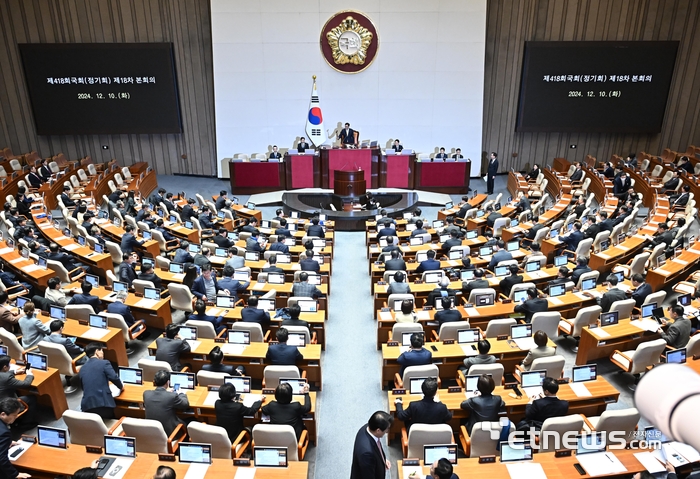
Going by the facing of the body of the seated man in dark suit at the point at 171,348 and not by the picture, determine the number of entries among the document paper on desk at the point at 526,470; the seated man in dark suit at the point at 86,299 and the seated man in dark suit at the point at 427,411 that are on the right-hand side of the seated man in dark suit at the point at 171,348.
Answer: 2

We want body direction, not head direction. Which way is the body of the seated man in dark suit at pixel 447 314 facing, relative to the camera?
away from the camera

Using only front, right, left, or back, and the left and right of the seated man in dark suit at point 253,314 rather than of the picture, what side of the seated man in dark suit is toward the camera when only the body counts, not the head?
back

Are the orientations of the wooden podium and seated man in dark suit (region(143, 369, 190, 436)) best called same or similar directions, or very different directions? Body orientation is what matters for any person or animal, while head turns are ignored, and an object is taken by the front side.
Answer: very different directions

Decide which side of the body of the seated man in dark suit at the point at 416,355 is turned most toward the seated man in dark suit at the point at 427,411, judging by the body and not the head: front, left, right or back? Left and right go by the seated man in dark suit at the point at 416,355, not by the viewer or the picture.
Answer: back

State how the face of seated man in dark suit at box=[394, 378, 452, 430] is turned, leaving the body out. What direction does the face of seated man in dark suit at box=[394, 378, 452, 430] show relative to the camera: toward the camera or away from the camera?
away from the camera

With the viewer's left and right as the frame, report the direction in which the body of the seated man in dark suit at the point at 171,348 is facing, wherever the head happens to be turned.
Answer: facing away from the viewer and to the right of the viewer

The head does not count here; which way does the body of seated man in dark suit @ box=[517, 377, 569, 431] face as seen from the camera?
away from the camera

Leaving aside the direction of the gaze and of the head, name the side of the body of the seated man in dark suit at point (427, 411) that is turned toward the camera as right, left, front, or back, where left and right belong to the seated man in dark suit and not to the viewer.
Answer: back

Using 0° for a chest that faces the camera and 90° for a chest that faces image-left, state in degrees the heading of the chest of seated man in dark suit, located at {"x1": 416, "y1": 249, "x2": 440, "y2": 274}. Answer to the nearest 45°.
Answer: approximately 180°

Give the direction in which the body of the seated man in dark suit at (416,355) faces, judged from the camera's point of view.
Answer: away from the camera

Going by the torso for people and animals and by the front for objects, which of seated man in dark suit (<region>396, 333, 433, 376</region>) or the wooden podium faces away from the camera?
the seated man in dark suit

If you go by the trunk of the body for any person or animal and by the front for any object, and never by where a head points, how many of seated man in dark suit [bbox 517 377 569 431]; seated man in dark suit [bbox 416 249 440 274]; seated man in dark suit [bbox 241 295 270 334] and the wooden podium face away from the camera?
3

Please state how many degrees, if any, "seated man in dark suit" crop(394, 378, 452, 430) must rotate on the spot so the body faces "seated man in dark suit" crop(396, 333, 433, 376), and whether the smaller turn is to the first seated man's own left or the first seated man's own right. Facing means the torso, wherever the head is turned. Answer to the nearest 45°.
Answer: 0° — they already face them
